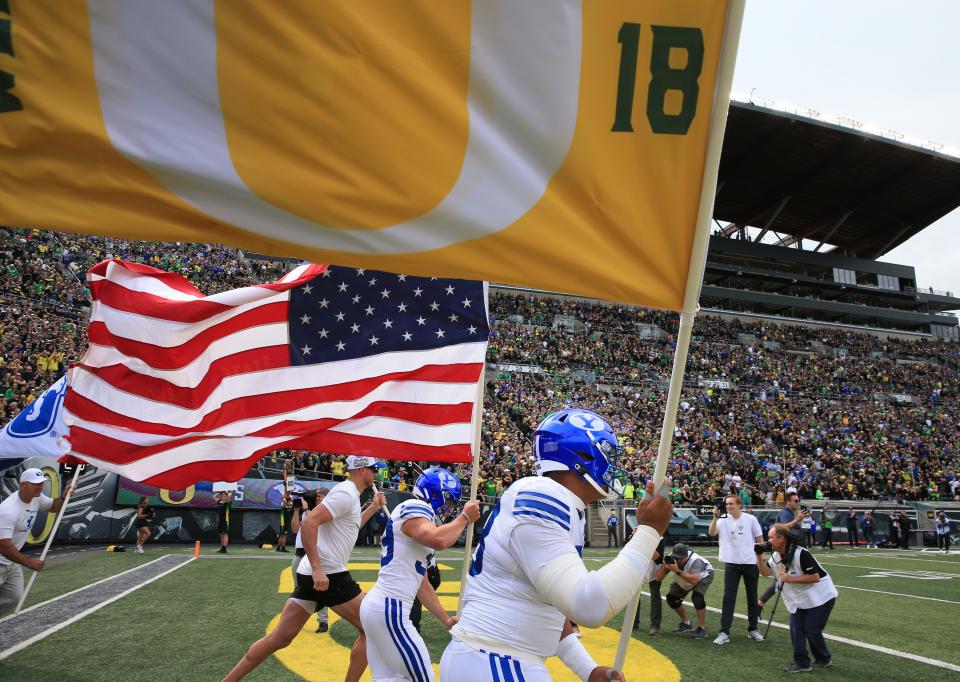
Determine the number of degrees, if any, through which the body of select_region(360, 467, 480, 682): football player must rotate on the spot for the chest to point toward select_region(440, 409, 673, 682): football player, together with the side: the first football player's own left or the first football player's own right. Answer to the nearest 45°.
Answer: approximately 90° to the first football player's own right

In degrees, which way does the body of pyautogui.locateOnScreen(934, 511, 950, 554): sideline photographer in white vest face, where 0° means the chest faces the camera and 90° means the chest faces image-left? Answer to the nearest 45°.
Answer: approximately 0°

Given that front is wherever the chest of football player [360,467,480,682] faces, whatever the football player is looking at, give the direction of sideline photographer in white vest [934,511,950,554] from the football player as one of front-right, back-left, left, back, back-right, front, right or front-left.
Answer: front-left

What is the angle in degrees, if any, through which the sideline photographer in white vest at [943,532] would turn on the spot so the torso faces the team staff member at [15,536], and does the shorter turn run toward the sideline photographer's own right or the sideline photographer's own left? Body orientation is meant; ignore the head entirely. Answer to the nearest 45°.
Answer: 0° — they already face them

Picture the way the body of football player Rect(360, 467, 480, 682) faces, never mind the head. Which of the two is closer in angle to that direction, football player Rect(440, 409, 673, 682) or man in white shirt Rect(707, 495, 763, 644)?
the man in white shirt

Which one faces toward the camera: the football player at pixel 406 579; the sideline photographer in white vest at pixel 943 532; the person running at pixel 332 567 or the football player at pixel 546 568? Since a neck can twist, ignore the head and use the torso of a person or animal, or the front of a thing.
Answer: the sideline photographer in white vest

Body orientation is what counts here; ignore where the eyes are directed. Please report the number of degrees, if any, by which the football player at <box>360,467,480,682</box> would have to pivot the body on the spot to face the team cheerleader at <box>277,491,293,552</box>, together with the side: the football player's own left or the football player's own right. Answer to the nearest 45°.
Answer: approximately 90° to the football player's own left

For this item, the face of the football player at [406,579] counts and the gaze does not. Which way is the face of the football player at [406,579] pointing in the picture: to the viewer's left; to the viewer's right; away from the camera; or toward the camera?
to the viewer's right

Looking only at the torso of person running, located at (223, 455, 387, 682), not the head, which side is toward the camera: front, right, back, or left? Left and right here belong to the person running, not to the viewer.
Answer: right
